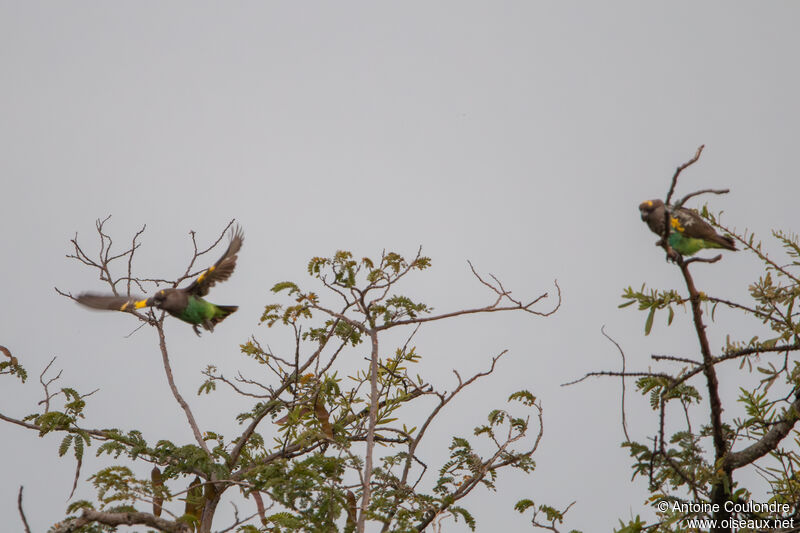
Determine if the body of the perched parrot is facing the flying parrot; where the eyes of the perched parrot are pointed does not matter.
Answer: yes

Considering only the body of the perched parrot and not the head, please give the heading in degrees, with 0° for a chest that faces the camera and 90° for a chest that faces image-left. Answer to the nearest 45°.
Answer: approximately 90°
